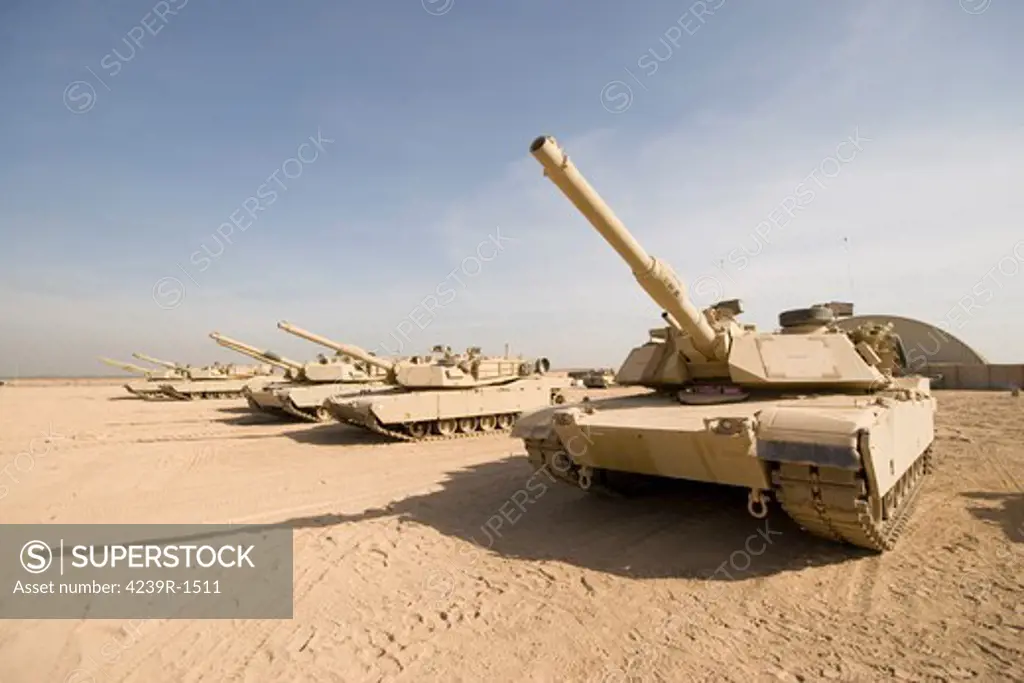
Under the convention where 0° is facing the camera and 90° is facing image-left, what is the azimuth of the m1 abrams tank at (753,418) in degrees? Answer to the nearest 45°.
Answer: approximately 45°

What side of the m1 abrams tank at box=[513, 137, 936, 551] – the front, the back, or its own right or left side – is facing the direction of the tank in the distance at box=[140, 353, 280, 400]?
right

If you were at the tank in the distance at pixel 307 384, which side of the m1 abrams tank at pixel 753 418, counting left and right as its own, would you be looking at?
right

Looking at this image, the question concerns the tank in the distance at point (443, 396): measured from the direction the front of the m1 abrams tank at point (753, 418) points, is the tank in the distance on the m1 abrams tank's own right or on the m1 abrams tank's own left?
on the m1 abrams tank's own right
